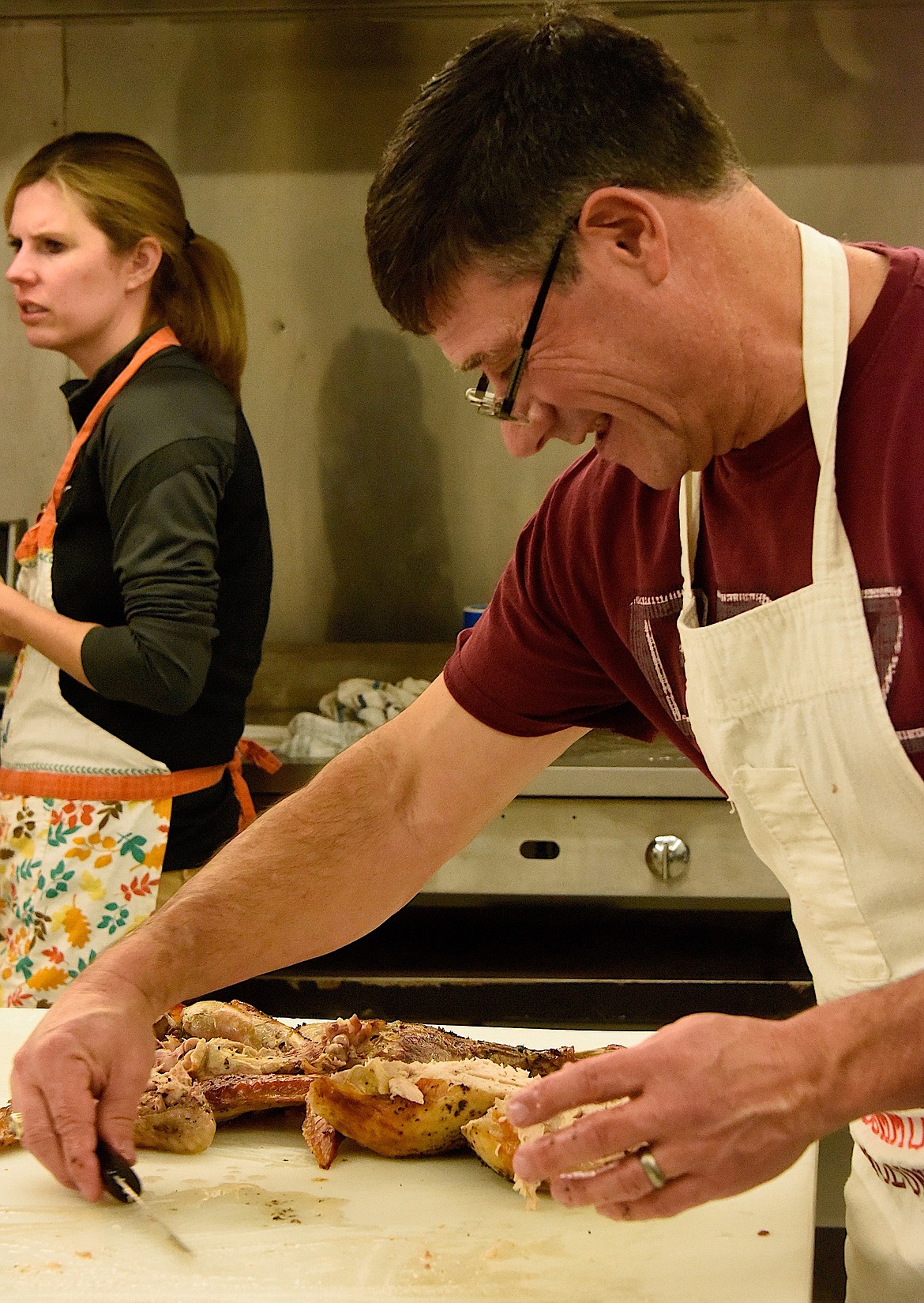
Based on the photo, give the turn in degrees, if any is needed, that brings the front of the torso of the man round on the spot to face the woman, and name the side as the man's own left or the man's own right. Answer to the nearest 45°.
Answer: approximately 90° to the man's own right

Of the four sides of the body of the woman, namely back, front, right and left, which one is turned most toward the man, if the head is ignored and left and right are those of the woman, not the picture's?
left

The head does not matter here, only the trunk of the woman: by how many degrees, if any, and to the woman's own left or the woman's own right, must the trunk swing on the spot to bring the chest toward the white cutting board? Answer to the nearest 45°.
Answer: approximately 90° to the woman's own left

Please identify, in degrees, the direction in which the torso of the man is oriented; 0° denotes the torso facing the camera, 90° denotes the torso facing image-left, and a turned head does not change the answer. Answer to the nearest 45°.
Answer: approximately 45°

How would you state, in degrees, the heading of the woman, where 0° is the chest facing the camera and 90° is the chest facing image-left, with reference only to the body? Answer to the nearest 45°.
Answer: approximately 90°

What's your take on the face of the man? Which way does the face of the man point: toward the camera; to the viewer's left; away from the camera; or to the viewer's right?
to the viewer's left
